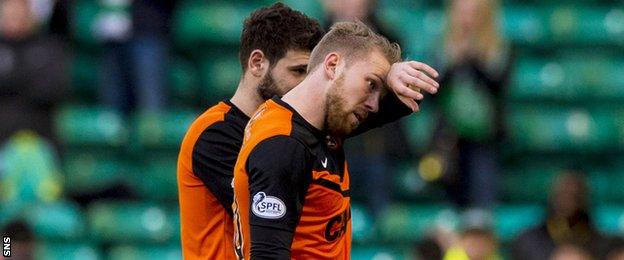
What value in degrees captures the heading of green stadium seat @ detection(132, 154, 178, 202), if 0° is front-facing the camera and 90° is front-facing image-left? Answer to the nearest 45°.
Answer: approximately 0°

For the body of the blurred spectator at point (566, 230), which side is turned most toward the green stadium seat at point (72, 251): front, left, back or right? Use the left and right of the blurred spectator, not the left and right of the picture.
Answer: right

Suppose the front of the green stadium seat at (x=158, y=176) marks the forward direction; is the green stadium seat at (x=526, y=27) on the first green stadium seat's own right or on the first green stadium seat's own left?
on the first green stadium seat's own left

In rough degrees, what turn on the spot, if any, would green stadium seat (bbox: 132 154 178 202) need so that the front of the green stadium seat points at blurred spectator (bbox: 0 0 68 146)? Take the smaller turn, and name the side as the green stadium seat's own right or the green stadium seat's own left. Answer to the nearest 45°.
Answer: approximately 90° to the green stadium seat's own right

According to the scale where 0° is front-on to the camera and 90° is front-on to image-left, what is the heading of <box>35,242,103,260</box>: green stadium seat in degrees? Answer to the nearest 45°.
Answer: approximately 0°
